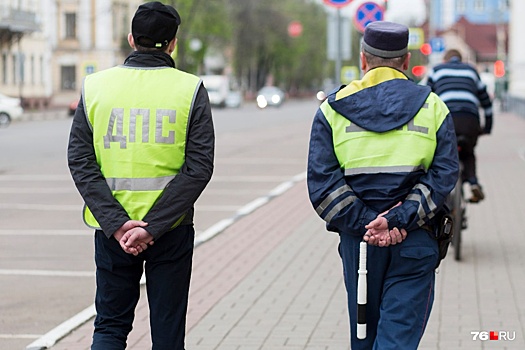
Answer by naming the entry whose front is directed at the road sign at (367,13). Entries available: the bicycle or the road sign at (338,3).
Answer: the bicycle

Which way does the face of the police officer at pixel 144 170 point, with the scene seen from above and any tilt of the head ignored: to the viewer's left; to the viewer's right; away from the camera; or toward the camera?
away from the camera

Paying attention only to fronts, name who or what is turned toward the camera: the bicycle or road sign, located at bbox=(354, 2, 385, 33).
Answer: the road sign

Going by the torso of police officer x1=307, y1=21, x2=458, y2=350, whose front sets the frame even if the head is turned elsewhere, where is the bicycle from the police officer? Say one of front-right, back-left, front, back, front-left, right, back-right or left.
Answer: front

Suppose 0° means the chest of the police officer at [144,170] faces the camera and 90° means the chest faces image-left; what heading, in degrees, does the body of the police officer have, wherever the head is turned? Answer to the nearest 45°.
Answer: approximately 180°

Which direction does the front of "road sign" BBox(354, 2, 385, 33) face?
toward the camera

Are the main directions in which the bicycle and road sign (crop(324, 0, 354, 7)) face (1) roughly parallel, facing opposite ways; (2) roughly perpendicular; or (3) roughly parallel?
roughly parallel, facing opposite ways

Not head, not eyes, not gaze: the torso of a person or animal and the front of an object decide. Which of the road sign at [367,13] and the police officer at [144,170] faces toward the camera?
the road sign

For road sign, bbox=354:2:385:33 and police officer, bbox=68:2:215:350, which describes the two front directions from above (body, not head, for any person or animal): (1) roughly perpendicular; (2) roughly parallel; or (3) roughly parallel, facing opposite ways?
roughly parallel, facing opposite ways

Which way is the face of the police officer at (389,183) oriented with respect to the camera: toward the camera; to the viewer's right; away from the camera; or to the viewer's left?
away from the camera

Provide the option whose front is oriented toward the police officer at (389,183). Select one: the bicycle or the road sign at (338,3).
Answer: the road sign

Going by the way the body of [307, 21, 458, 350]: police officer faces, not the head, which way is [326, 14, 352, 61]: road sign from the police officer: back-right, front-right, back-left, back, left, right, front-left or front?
front

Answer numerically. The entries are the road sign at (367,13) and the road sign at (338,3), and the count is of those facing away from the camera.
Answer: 0

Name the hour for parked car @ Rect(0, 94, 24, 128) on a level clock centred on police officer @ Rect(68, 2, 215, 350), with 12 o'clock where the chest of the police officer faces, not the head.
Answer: The parked car is roughly at 12 o'clock from the police officer.

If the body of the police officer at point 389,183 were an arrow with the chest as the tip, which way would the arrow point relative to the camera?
away from the camera
